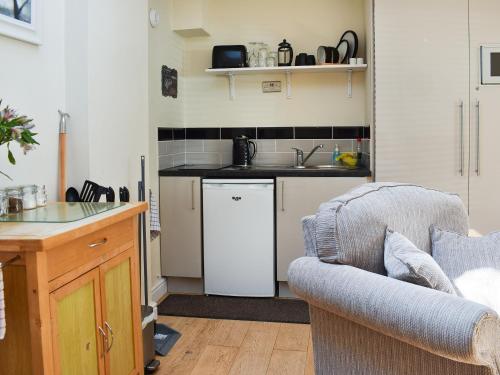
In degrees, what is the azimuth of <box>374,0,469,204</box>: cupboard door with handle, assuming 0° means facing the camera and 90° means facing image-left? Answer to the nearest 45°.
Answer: approximately 0°

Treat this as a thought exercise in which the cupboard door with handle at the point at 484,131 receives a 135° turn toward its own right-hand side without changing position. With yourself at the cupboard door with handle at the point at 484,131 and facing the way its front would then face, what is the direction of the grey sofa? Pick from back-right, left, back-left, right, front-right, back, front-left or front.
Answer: back-left

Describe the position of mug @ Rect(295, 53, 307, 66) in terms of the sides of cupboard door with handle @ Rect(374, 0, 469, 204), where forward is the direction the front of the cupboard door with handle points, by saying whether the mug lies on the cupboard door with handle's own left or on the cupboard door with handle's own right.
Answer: on the cupboard door with handle's own right

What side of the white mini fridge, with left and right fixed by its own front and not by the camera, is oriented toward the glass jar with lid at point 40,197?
front

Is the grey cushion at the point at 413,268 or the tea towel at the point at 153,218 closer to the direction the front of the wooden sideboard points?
the grey cushion

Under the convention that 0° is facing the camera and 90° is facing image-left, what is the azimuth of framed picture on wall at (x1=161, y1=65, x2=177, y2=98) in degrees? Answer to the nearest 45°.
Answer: approximately 315°

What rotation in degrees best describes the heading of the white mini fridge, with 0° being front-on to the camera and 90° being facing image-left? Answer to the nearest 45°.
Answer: approximately 0°

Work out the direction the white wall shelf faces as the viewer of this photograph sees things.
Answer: facing the viewer
